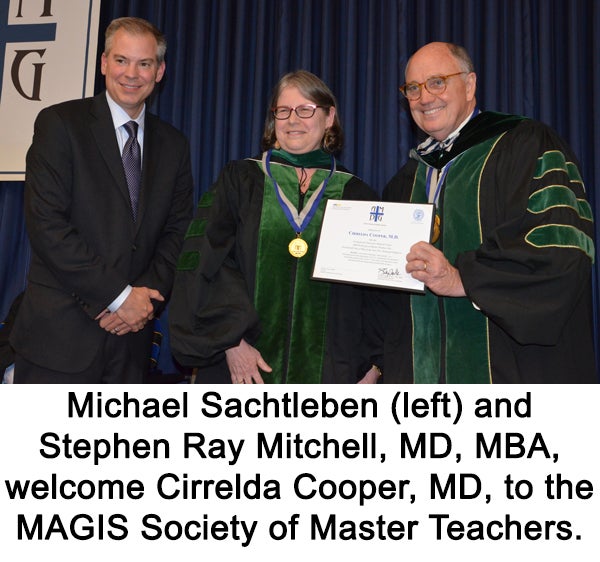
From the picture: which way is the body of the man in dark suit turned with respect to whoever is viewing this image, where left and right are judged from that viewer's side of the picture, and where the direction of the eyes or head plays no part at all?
facing the viewer and to the right of the viewer
